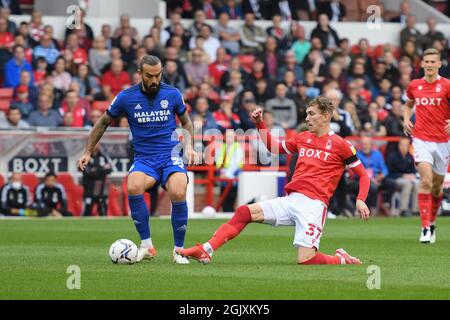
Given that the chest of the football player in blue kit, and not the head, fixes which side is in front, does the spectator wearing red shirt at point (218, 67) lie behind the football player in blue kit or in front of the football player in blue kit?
behind

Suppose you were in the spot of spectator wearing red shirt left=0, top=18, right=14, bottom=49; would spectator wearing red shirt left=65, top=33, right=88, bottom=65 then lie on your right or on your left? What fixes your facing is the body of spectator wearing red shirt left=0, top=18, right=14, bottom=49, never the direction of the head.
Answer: on your left

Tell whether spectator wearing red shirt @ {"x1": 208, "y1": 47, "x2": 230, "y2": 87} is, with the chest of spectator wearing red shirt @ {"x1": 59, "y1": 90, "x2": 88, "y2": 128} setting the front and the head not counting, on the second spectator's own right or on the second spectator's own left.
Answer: on the second spectator's own left

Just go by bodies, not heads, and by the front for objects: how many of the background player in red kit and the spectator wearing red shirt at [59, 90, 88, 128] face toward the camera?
2

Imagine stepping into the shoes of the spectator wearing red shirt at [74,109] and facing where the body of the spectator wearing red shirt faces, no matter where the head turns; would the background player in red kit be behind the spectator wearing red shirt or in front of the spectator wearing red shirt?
in front

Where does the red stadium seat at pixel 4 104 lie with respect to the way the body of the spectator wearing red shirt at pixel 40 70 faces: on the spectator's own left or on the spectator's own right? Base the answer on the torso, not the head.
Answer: on the spectator's own right

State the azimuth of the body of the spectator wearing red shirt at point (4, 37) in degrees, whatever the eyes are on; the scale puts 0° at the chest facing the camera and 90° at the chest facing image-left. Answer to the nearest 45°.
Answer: approximately 0°

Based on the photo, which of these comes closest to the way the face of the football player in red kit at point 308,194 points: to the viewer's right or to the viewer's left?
to the viewer's left
